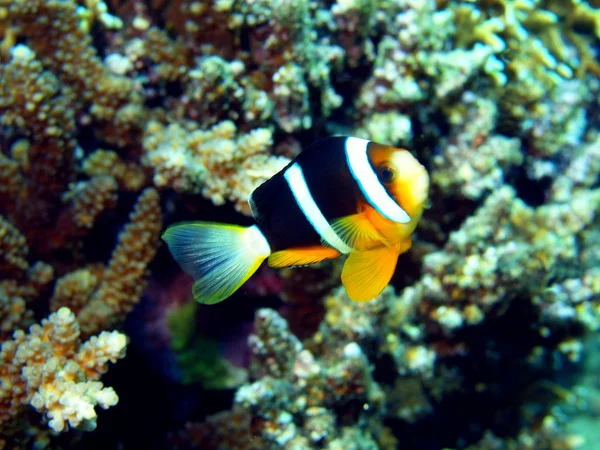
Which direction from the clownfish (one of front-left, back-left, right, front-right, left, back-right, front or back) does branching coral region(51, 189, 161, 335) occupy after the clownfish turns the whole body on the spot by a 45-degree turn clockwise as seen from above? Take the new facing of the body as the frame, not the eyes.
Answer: back

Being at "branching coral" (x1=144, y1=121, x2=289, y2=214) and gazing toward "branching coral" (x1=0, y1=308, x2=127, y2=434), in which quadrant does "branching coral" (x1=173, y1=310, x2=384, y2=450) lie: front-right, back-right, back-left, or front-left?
front-left

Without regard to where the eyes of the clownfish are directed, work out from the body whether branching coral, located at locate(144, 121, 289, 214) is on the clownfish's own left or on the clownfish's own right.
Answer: on the clownfish's own left

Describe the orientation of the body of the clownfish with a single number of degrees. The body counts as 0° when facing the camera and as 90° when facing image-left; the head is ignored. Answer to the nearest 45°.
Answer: approximately 270°

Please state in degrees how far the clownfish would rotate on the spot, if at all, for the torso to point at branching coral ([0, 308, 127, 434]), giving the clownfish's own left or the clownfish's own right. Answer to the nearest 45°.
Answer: approximately 180°
